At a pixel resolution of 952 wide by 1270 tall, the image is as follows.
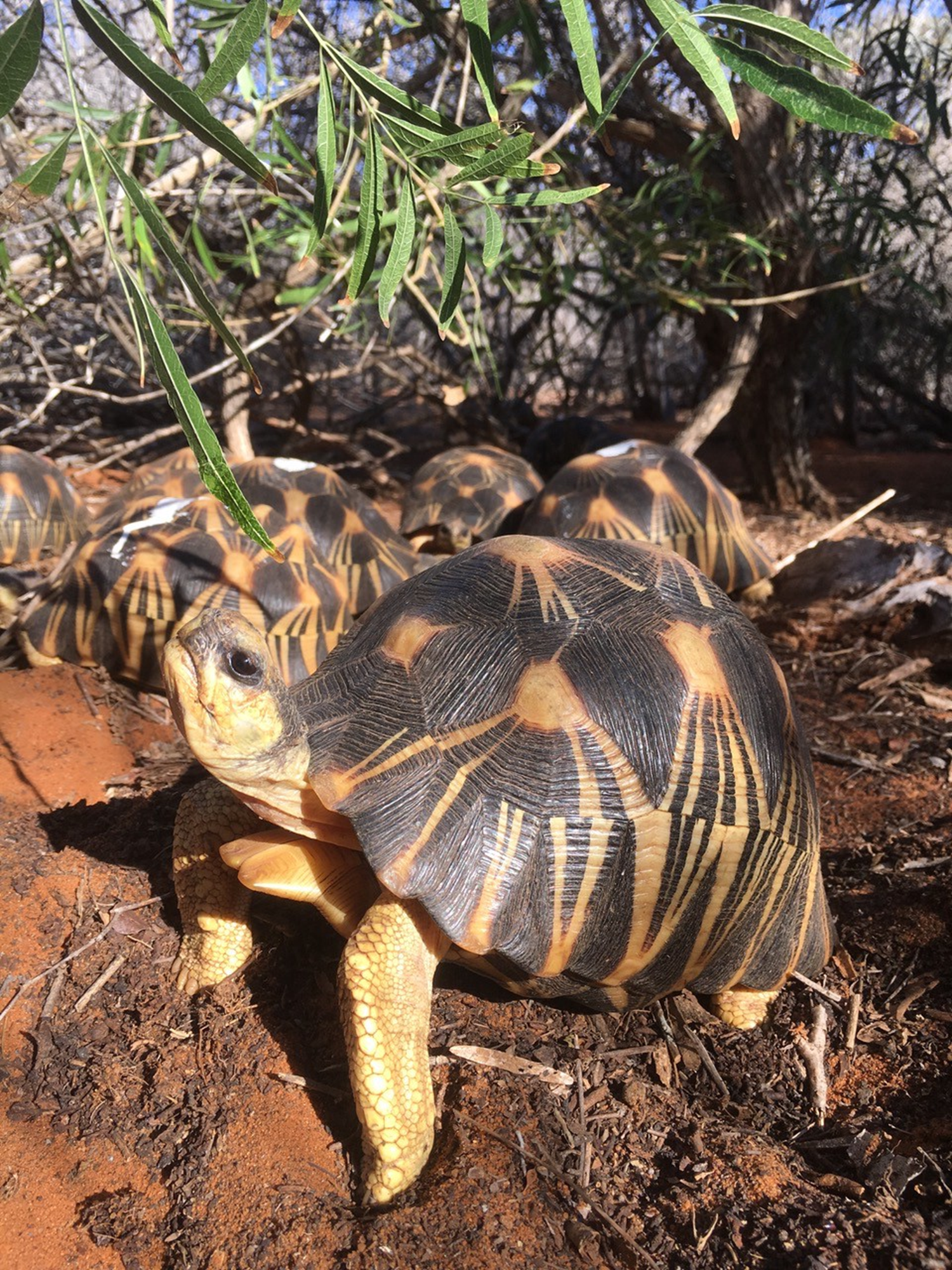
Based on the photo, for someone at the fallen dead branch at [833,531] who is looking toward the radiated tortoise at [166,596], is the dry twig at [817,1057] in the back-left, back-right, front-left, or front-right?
front-left

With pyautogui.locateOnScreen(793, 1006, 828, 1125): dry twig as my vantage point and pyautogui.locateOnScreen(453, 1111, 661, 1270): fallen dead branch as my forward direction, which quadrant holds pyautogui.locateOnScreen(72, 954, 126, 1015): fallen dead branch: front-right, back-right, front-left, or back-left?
front-right

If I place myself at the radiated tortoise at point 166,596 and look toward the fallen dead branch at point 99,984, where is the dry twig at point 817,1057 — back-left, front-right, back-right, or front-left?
front-left

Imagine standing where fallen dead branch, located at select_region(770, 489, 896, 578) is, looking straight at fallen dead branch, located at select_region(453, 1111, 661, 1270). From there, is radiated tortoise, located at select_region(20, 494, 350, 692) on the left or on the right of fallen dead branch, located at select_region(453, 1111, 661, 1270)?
right

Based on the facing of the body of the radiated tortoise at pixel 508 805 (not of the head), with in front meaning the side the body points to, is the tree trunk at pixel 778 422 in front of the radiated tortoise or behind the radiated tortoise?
behind

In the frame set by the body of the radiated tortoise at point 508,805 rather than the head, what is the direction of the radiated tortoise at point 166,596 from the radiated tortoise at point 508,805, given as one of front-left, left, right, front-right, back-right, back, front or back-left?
right

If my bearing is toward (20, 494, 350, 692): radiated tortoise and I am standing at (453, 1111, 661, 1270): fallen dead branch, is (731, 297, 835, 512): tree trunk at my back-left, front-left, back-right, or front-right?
front-right

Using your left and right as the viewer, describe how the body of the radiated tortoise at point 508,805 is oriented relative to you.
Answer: facing the viewer and to the left of the viewer

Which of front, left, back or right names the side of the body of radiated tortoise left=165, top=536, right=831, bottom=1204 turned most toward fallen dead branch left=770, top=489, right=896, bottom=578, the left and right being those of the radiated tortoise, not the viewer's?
back
